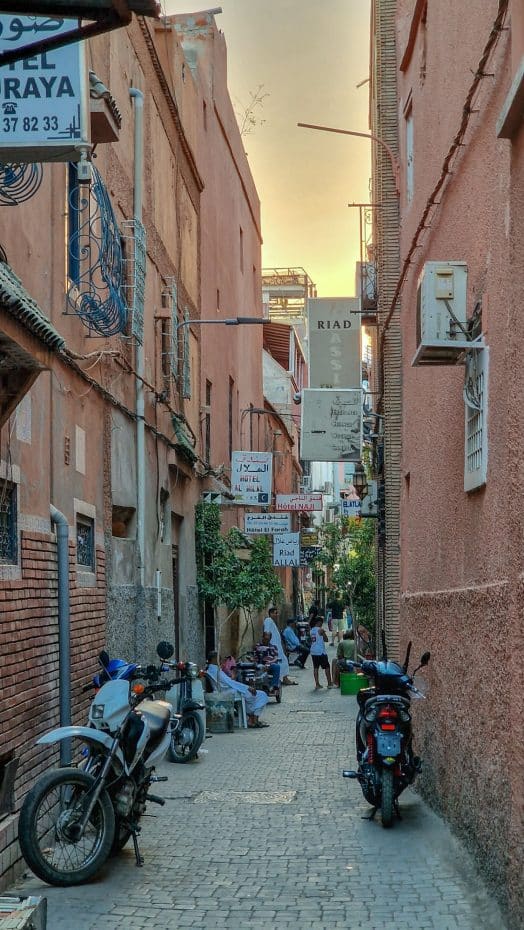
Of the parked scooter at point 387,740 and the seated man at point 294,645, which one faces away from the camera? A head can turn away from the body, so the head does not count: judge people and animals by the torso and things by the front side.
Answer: the parked scooter

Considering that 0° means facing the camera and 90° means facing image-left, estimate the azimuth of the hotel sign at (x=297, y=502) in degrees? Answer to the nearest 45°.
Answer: approximately 0°

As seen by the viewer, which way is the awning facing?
to the viewer's right

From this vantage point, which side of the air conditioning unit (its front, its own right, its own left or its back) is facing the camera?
left

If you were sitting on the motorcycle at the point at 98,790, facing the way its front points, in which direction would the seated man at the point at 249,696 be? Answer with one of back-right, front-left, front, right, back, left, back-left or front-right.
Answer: back-right

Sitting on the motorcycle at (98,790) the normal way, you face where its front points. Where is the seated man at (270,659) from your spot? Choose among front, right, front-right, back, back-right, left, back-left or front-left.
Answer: back-right

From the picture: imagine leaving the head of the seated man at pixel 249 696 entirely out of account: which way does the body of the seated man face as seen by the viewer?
to the viewer's right

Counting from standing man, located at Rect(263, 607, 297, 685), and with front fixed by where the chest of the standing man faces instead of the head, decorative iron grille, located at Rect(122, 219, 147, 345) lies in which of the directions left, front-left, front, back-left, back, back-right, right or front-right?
right

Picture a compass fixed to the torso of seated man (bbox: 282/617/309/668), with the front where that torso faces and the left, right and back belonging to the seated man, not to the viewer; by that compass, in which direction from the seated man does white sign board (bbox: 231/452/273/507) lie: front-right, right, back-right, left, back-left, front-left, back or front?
right

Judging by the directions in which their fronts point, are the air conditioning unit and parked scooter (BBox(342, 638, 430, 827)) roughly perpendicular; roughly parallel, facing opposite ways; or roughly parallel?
roughly perpendicular
